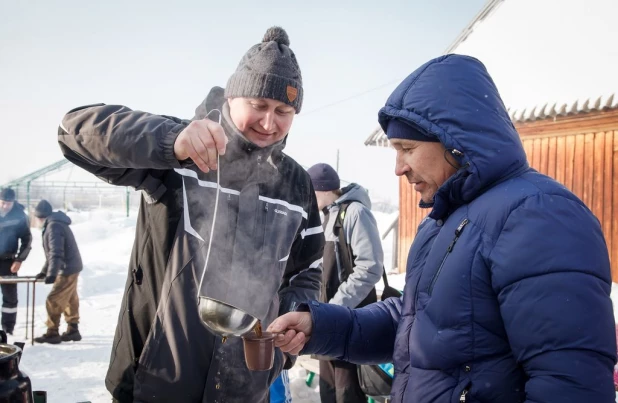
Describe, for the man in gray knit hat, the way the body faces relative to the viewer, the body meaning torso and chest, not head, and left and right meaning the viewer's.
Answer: facing the viewer and to the right of the viewer

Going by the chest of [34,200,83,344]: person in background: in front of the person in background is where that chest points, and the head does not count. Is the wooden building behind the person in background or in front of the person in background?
behind

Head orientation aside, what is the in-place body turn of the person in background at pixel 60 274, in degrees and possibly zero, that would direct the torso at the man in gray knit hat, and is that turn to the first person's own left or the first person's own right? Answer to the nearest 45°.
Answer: approximately 90° to the first person's own left

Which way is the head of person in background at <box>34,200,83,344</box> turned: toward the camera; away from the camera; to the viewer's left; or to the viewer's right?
to the viewer's left

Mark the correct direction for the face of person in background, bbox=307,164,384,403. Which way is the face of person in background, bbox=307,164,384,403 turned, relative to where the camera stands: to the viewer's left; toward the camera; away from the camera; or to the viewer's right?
to the viewer's left

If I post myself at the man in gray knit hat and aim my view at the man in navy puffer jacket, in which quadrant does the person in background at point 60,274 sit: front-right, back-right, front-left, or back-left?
back-left

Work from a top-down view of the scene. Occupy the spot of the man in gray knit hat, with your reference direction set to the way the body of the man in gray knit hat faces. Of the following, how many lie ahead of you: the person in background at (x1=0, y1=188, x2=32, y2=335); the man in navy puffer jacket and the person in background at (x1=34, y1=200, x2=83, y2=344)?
1

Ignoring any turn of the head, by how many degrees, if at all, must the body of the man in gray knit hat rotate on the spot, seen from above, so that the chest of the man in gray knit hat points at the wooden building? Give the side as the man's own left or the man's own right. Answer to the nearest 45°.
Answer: approximately 90° to the man's own left

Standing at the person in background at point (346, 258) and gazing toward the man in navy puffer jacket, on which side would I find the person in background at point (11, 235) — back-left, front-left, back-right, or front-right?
back-right

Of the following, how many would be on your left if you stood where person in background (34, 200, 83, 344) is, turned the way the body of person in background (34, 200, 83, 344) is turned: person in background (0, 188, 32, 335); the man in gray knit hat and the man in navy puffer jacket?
2

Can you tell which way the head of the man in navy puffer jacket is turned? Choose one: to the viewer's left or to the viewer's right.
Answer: to the viewer's left

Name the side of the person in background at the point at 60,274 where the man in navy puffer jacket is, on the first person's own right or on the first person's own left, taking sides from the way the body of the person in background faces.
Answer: on the first person's own left

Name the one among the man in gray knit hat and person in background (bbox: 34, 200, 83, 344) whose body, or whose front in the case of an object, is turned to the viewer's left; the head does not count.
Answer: the person in background

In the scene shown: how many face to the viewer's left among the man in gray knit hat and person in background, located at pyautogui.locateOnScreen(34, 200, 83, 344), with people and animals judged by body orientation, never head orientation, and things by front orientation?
1

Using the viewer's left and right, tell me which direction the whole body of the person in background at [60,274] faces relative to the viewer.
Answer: facing to the left of the viewer

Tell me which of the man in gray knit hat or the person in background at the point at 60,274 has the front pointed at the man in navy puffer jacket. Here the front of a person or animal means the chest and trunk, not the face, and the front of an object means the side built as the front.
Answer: the man in gray knit hat

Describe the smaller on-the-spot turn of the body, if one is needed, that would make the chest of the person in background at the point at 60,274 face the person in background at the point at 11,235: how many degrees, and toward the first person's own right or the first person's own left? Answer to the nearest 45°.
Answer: approximately 45° to the first person's own right
